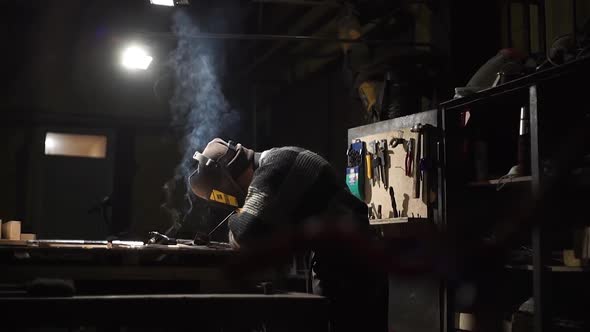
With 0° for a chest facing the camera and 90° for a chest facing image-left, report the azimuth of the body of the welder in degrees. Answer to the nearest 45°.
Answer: approximately 90°

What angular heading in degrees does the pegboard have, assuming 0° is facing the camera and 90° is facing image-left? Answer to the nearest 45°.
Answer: approximately 45°

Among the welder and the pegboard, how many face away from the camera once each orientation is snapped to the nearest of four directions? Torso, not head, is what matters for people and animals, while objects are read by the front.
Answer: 0

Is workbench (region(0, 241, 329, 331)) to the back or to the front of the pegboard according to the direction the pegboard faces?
to the front

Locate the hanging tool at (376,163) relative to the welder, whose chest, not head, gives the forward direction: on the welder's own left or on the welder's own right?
on the welder's own right

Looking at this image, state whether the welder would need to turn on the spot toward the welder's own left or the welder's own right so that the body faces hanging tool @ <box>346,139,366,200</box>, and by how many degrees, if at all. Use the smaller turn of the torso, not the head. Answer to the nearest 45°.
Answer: approximately 90° to the welder's own right

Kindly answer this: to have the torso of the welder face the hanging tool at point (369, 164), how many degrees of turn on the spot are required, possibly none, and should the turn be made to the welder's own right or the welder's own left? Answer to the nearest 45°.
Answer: approximately 90° to the welder's own right
